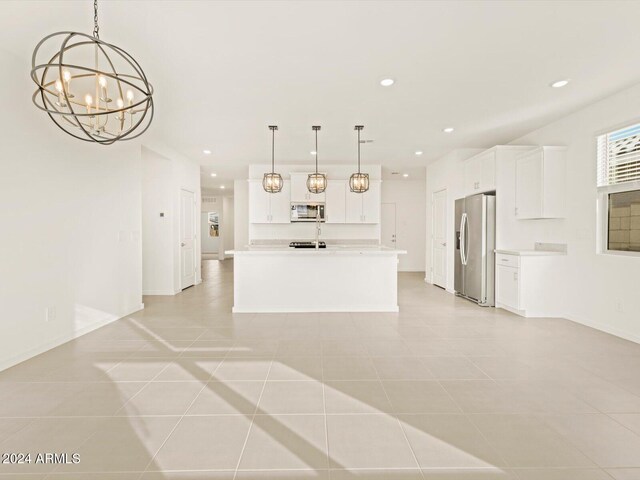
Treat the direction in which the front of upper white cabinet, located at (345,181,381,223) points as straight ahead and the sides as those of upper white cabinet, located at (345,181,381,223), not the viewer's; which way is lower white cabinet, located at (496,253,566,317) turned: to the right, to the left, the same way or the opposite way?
to the right

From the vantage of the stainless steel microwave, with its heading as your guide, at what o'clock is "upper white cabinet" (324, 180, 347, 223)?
The upper white cabinet is roughly at 9 o'clock from the stainless steel microwave.

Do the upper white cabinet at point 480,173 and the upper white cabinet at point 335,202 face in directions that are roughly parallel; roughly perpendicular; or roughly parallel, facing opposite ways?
roughly perpendicular

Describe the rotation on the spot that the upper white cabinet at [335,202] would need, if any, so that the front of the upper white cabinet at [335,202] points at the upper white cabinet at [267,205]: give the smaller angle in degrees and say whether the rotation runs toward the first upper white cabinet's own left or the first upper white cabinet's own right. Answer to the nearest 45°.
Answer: approximately 90° to the first upper white cabinet's own right

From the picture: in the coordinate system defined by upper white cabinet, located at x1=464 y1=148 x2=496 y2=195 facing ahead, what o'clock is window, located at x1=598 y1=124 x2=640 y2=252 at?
The window is roughly at 9 o'clock from the upper white cabinet.

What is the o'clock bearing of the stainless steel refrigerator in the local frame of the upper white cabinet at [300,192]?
The stainless steel refrigerator is roughly at 10 o'clock from the upper white cabinet.

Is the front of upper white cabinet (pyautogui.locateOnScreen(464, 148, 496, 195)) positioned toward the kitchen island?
yes

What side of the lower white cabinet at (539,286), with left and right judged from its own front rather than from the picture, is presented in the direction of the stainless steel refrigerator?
right

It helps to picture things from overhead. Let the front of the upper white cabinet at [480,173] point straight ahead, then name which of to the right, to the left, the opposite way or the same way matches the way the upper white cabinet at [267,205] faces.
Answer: to the left

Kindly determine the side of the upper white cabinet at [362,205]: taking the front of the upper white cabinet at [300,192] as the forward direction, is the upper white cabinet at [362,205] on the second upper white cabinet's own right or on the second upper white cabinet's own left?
on the second upper white cabinet's own left
